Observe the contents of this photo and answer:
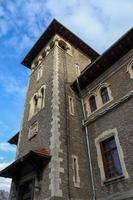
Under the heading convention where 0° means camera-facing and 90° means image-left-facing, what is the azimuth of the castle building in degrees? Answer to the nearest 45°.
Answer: approximately 45°
